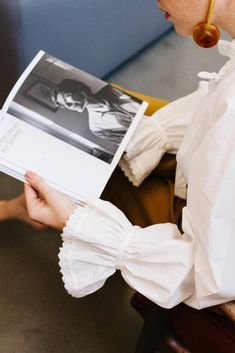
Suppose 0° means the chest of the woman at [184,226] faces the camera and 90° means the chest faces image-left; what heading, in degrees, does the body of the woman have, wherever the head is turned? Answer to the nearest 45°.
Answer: approximately 90°

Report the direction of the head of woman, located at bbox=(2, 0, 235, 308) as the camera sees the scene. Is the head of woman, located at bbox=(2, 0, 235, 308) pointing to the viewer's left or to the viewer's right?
to the viewer's left
